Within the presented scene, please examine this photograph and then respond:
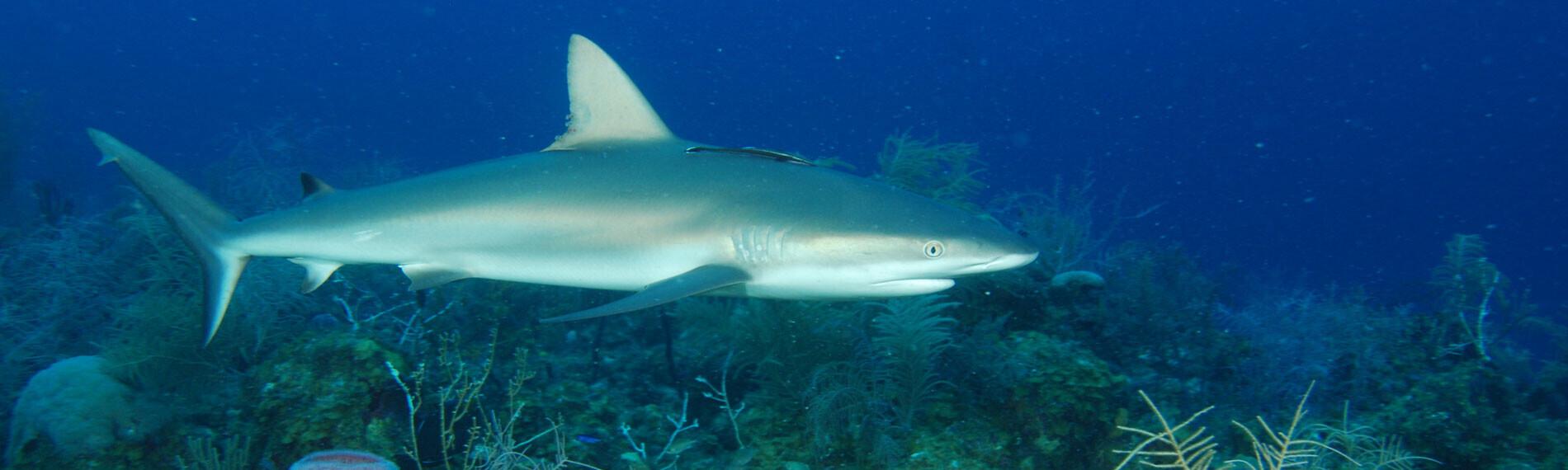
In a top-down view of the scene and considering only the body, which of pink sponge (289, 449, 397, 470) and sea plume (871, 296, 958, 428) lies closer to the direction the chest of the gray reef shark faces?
the sea plume

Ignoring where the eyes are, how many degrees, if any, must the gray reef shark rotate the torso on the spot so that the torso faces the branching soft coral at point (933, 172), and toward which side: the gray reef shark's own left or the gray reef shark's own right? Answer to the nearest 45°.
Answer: approximately 45° to the gray reef shark's own left

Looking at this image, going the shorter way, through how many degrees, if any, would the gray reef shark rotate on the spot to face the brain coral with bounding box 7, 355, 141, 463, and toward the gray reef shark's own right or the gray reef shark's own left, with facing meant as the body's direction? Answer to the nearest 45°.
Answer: approximately 135° to the gray reef shark's own left

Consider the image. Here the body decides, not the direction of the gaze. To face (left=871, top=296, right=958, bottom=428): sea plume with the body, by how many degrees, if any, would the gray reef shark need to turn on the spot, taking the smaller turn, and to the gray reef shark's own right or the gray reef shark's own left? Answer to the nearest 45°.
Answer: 0° — it already faces it

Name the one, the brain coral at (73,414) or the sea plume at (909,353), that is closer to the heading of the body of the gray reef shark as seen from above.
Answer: the sea plume

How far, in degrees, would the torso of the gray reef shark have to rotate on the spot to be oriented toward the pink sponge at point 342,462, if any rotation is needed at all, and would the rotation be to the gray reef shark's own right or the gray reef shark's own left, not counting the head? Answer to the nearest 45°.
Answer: approximately 180°

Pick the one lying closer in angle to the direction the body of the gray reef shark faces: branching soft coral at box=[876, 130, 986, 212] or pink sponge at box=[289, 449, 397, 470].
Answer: the branching soft coral

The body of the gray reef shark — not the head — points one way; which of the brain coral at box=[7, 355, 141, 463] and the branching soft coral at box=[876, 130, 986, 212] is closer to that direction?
the branching soft coral

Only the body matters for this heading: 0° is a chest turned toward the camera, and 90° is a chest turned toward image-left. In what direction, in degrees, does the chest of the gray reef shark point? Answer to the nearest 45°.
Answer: approximately 270°
